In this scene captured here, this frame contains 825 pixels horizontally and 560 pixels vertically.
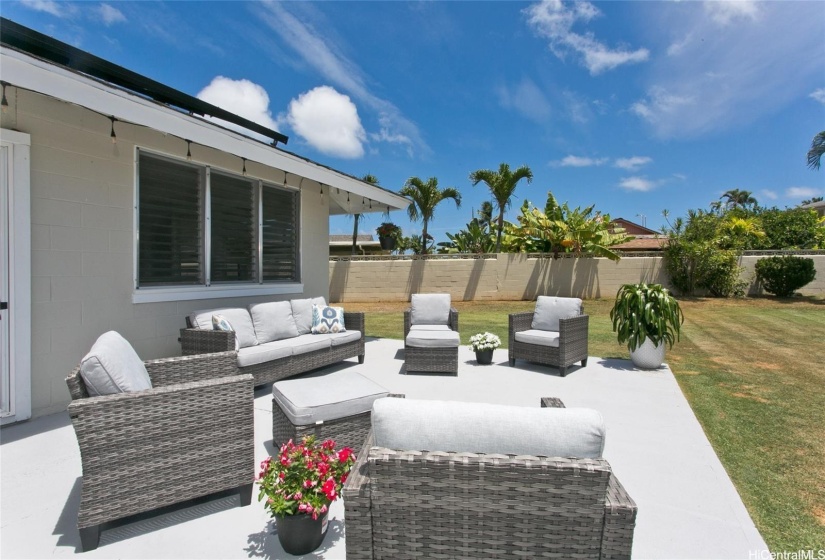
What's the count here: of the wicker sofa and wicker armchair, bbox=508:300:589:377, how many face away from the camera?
0

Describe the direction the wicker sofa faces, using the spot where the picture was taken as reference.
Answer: facing the viewer and to the right of the viewer

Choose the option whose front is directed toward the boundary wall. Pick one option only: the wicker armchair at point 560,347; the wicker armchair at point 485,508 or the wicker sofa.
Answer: the wicker armchair at point 485,508

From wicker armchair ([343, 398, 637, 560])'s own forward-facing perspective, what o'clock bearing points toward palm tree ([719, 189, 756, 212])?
The palm tree is roughly at 1 o'clock from the wicker armchair.

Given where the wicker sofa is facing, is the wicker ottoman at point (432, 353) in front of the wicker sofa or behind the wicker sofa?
in front

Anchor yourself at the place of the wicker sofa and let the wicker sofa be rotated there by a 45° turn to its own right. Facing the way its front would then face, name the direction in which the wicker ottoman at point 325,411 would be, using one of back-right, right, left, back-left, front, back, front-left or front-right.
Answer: front

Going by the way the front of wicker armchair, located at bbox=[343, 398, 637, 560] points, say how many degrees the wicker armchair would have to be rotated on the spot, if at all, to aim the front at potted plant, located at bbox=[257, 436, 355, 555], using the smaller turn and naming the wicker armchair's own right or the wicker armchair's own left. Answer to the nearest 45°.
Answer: approximately 45° to the wicker armchair's own left

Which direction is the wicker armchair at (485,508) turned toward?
away from the camera

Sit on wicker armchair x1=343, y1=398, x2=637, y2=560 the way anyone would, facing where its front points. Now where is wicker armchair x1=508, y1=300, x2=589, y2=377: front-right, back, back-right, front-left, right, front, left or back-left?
front

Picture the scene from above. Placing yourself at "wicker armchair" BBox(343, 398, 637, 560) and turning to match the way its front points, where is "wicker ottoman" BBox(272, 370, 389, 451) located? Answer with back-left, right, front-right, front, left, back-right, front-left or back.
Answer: front-left

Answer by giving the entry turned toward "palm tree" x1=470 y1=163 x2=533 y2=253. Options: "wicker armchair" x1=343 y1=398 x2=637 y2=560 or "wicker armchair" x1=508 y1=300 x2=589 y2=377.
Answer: "wicker armchair" x1=343 y1=398 x2=637 y2=560

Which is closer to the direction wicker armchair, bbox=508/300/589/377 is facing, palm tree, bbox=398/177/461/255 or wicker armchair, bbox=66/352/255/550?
the wicker armchair

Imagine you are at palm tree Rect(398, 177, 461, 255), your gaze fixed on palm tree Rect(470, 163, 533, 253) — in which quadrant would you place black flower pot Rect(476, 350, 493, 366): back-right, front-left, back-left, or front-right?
front-right

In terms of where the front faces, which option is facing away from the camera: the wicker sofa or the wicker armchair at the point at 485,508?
the wicker armchair

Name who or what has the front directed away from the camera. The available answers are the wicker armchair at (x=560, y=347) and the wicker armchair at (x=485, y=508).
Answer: the wicker armchair at (x=485, y=508)

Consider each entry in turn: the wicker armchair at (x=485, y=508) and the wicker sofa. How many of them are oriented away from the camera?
1

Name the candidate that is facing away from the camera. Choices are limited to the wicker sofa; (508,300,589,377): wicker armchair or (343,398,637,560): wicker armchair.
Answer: (343,398,637,560): wicker armchair

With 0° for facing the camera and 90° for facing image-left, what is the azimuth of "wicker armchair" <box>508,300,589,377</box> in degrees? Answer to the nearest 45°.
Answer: approximately 45°

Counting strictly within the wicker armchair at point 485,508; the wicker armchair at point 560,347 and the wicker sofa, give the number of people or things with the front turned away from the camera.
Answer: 1

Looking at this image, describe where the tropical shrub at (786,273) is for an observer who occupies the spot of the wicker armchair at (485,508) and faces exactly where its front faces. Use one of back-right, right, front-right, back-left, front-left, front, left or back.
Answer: front-right

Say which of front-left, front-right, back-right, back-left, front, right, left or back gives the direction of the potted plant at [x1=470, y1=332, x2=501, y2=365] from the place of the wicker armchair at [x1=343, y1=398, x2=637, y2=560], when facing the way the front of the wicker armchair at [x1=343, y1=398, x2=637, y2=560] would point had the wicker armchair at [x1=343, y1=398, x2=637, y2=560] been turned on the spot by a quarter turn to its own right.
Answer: left
